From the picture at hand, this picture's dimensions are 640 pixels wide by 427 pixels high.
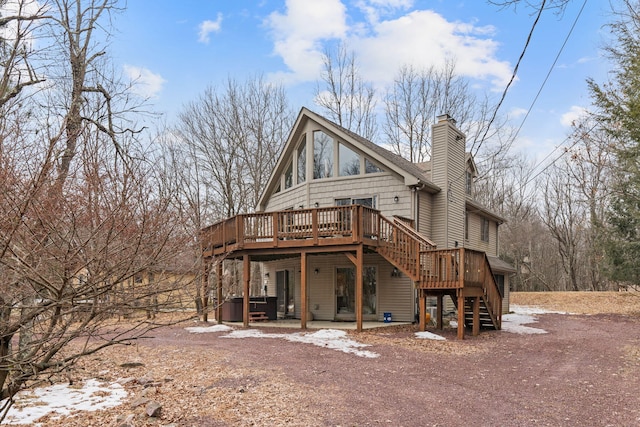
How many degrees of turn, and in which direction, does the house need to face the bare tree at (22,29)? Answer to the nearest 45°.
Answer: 0° — it already faces it

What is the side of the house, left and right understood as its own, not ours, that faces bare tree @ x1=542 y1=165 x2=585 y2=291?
back

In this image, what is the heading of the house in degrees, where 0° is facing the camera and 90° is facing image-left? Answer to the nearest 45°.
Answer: approximately 45°

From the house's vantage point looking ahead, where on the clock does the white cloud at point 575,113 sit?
The white cloud is roughly at 7 o'clock from the house.

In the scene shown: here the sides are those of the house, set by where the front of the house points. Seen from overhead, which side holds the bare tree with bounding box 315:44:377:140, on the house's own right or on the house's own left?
on the house's own right

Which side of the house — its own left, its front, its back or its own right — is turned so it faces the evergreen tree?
left
